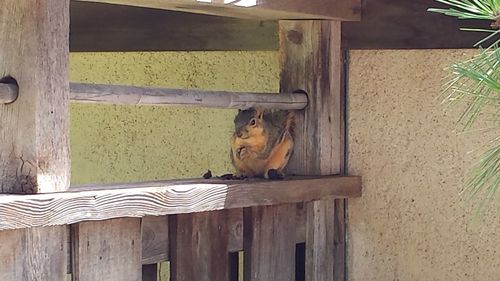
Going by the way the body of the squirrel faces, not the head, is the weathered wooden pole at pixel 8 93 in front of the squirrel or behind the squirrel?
in front

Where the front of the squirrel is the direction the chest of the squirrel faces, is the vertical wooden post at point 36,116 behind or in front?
in front

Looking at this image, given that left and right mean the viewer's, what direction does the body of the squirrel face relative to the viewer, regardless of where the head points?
facing the viewer and to the left of the viewer

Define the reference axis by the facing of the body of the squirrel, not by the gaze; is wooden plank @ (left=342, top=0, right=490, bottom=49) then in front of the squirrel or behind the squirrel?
behind
